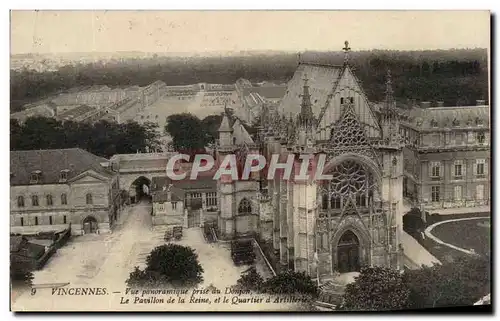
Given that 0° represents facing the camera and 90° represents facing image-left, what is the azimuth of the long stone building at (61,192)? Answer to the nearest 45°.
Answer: approximately 0°

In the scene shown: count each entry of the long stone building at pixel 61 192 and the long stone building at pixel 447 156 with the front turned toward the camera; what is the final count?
2

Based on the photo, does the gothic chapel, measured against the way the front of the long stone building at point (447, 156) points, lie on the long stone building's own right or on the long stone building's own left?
on the long stone building's own right

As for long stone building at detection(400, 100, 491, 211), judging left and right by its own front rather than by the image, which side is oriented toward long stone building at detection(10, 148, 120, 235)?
right

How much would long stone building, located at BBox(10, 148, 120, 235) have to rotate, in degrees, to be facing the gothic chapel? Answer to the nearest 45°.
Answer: approximately 90° to its left

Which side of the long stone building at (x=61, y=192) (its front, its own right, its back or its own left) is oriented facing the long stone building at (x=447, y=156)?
left
